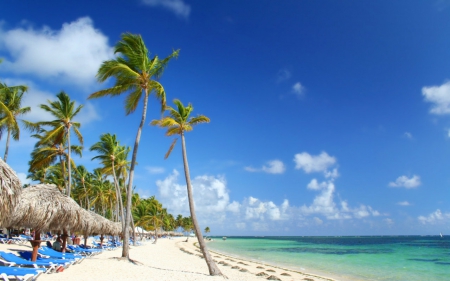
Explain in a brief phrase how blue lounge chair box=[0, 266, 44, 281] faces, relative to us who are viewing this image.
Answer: facing to the right of the viewer

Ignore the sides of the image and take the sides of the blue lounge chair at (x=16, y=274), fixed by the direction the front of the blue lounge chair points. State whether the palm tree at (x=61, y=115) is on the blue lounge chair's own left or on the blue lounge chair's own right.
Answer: on the blue lounge chair's own left

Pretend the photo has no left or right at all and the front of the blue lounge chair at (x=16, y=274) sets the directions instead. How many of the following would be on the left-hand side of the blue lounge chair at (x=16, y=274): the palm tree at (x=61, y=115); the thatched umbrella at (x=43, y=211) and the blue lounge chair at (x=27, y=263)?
3

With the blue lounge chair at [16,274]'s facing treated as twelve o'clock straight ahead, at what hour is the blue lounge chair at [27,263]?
the blue lounge chair at [27,263] is roughly at 9 o'clock from the blue lounge chair at [16,274].

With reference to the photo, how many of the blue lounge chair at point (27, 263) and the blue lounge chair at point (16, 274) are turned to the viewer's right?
2

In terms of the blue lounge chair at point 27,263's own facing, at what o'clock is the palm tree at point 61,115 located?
The palm tree is roughly at 9 o'clock from the blue lounge chair.

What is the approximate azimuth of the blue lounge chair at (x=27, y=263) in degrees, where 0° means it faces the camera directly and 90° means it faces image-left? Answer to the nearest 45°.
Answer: approximately 270°

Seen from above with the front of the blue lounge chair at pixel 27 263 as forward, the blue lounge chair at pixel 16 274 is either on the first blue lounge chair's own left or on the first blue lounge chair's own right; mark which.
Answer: on the first blue lounge chair's own right
